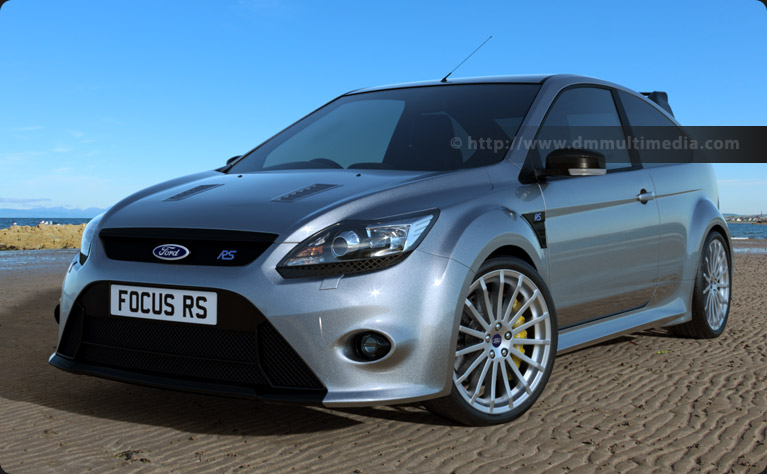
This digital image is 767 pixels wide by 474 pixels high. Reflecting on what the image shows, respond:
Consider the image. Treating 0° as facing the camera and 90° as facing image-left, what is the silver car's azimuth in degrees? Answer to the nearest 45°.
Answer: approximately 45°
